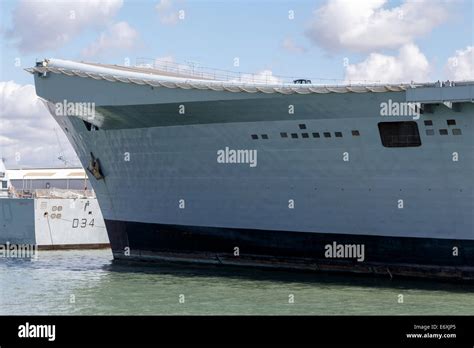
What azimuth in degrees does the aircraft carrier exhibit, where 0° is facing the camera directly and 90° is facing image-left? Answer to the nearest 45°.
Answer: approximately 90°
